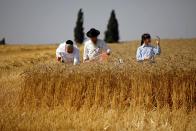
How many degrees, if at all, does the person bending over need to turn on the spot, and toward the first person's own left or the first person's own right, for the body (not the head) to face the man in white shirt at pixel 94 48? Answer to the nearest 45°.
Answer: approximately 90° to the first person's own left

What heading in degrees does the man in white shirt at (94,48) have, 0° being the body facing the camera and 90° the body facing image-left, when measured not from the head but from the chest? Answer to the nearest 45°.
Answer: approximately 0°

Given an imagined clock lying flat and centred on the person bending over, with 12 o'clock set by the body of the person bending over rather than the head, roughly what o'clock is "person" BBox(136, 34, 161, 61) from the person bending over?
The person is roughly at 9 o'clock from the person bending over.

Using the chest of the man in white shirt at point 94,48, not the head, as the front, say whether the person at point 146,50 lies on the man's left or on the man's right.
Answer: on the man's left

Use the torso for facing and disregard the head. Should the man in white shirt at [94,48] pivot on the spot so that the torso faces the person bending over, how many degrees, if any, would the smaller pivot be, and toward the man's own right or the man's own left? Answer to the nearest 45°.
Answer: approximately 90° to the man's own right
